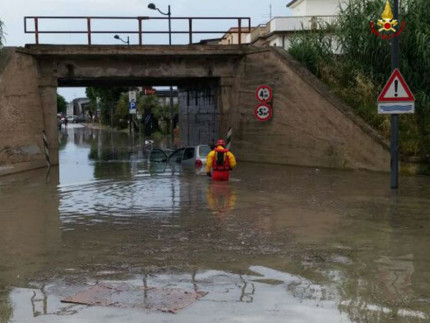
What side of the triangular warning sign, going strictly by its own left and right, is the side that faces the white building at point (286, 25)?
back

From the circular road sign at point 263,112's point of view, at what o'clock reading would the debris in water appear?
The debris in water is roughly at 12 o'clock from the circular road sign.

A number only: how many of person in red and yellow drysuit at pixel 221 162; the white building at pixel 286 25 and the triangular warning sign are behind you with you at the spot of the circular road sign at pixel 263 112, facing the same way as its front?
1

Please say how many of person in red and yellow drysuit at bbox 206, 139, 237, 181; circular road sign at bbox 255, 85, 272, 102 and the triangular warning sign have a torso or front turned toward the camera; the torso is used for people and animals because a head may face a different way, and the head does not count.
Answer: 2

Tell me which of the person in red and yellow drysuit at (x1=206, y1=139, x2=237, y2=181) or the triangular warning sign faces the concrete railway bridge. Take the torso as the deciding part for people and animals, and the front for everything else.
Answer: the person in red and yellow drysuit

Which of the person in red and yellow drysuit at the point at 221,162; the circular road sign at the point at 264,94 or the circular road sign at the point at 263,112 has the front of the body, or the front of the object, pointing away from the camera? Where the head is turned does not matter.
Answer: the person in red and yellow drysuit

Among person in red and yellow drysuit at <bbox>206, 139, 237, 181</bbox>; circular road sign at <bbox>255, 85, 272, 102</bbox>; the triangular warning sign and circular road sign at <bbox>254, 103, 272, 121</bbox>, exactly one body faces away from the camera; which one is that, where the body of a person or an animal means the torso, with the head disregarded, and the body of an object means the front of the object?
the person in red and yellow drysuit

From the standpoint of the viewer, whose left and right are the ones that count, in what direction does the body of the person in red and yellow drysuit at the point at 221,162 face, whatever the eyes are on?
facing away from the viewer

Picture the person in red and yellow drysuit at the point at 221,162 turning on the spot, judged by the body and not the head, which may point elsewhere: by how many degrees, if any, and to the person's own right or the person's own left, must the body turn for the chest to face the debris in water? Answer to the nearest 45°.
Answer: approximately 180°

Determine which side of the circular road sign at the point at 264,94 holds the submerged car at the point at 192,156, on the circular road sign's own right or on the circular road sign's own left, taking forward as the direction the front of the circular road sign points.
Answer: on the circular road sign's own right

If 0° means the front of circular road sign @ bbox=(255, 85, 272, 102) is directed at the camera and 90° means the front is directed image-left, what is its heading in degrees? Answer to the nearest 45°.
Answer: approximately 0°

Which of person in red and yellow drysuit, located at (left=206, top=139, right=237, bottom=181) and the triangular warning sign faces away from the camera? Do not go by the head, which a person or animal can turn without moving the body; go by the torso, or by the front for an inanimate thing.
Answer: the person in red and yellow drysuit
